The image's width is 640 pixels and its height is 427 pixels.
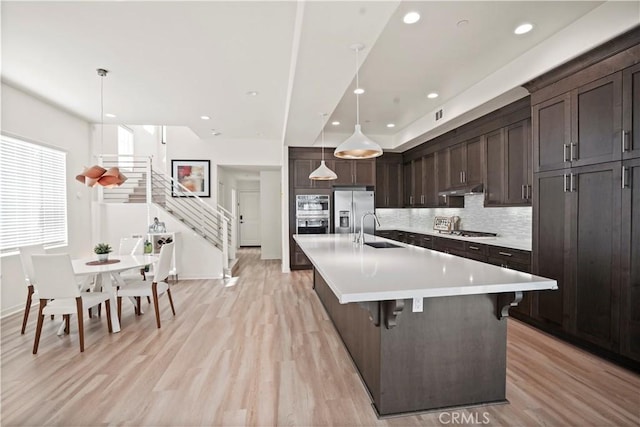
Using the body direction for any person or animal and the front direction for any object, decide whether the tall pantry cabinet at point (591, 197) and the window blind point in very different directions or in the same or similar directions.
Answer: very different directions

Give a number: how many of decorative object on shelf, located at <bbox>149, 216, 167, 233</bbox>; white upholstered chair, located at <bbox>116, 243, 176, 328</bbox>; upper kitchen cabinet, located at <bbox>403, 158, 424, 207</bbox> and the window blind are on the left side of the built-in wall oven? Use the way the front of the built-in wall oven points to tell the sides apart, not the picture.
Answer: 1

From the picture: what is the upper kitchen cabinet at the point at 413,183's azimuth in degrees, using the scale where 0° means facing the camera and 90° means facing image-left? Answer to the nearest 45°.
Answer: approximately 45°

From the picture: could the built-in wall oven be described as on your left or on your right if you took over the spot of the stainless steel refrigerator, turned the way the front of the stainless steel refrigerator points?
on your right

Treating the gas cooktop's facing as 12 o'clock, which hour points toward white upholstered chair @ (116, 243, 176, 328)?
The white upholstered chair is roughly at 12 o'clock from the gas cooktop.

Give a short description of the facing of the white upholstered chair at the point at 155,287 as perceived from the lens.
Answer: facing away from the viewer and to the left of the viewer

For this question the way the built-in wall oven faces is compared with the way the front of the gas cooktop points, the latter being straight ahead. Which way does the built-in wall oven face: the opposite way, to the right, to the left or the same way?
to the left

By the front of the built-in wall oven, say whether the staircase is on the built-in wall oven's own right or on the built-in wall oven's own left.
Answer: on the built-in wall oven's own right

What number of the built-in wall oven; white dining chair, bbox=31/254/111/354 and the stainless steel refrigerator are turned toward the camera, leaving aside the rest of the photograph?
2

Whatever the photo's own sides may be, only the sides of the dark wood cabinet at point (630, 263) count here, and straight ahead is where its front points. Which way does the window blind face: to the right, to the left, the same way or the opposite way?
the opposite way

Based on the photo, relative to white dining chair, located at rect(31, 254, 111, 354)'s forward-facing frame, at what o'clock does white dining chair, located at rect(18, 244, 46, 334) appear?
white dining chair, located at rect(18, 244, 46, 334) is roughly at 10 o'clock from white dining chair, located at rect(31, 254, 111, 354).

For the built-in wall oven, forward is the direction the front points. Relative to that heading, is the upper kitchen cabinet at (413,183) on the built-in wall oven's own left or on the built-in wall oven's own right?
on the built-in wall oven's own left

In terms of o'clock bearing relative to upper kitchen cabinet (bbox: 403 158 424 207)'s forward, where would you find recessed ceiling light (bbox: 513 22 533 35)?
The recessed ceiling light is roughly at 10 o'clock from the upper kitchen cabinet.

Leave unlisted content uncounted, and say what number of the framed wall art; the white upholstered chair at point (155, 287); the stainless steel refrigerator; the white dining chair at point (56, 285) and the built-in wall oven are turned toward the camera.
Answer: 3

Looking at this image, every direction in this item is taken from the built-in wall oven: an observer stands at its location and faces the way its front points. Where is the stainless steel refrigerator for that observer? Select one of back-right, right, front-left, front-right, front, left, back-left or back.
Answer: left

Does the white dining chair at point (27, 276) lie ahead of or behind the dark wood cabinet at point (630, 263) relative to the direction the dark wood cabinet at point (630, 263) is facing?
ahead

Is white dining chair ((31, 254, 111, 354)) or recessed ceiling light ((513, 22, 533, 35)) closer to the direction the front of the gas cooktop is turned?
the white dining chair

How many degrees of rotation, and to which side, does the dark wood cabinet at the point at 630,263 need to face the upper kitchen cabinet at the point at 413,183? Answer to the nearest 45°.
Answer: approximately 90° to its right

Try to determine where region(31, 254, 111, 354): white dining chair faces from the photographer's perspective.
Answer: facing away from the viewer and to the right of the viewer

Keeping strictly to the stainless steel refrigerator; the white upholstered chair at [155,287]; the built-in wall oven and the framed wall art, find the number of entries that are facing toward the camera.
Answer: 3

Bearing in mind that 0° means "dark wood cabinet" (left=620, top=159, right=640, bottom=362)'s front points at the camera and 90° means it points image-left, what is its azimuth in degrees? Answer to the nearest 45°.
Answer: approximately 45°

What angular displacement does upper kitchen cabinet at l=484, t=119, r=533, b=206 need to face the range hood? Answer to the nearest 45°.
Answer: approximately 90° to its right
